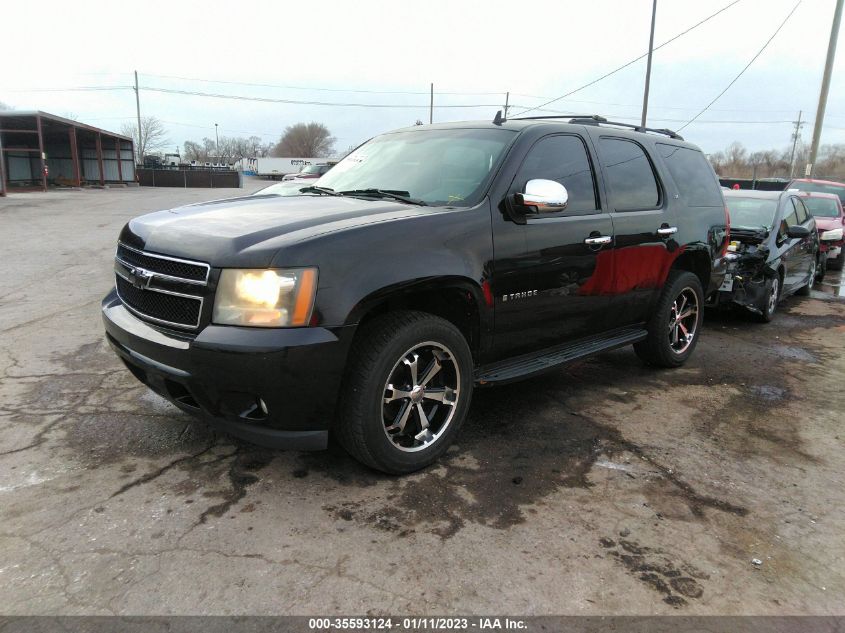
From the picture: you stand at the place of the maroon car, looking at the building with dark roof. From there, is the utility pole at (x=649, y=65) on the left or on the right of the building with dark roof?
right

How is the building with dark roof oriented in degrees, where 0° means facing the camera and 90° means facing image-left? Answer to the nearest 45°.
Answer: approximately 315°

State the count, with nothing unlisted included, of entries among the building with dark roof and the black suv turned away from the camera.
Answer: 0

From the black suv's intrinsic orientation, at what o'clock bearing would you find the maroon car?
The maroon car is roughly at 6 o'clock from the black suv.

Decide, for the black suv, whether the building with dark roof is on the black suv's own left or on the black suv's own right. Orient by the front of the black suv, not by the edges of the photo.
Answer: on the black suv's own right

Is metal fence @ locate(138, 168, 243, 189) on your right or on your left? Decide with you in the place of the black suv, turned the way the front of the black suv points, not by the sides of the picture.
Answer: on your right

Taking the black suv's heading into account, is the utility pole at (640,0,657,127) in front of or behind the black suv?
behind

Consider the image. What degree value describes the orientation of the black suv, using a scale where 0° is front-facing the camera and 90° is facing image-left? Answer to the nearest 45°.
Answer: approximately 45°
